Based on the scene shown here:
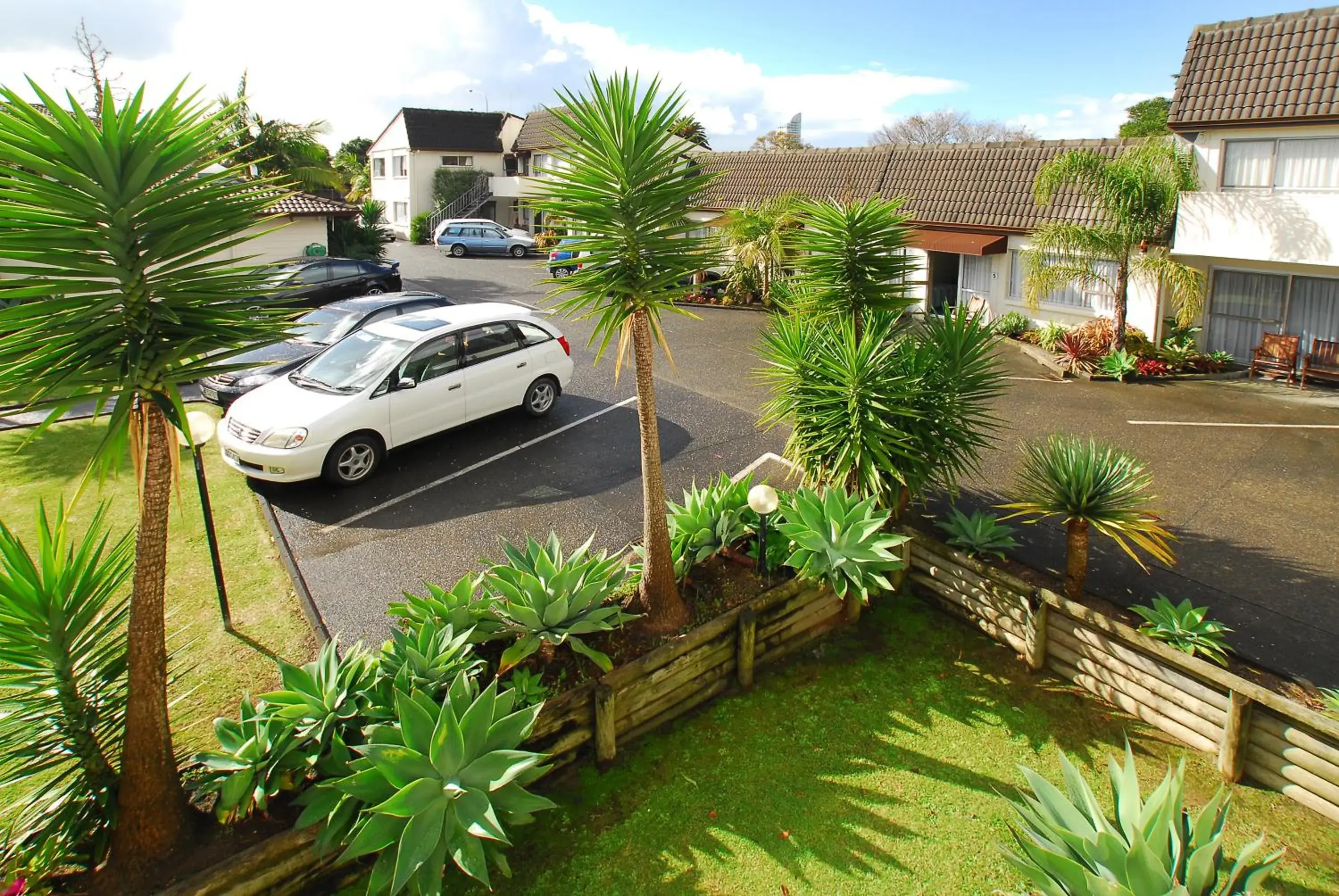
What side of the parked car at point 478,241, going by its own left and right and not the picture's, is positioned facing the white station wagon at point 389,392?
right

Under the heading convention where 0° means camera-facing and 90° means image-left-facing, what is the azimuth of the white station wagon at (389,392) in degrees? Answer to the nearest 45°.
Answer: approximately 45°

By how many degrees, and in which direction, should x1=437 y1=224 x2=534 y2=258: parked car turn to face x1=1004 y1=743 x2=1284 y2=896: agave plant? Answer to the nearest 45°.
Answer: approximately 90° to its right

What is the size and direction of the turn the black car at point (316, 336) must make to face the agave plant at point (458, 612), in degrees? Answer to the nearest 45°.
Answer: approximately 45° to its left

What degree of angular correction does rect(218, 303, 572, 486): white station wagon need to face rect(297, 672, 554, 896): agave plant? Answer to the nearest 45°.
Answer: approximately 45° to its left

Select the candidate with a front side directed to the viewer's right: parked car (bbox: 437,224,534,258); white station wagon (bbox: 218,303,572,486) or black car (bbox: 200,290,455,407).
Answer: the parked car

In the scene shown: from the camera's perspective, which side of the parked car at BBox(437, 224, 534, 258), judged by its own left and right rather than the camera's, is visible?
right

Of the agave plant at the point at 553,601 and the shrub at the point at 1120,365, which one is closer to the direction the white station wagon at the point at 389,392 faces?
the agave plant
